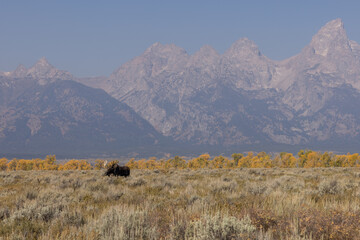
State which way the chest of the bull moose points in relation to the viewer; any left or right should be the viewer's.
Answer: facing to the left of the viewer
